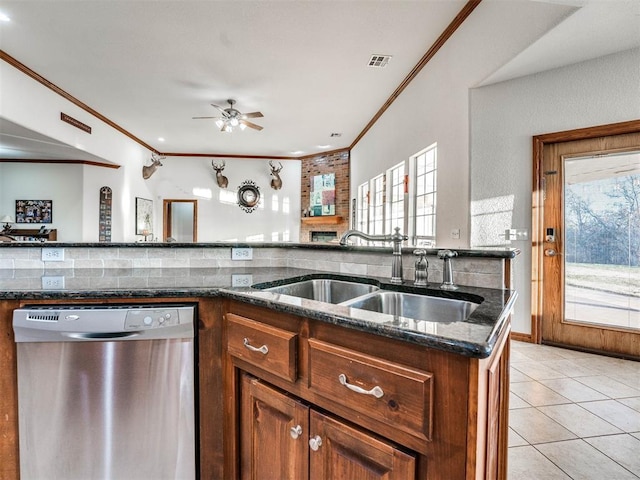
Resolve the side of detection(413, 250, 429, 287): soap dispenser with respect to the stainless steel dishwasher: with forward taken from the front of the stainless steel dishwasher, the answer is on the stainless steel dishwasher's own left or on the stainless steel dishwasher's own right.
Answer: on the stainless steel dishwasher's own left

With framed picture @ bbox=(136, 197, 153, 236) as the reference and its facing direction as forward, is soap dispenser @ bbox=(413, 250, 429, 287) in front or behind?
in front

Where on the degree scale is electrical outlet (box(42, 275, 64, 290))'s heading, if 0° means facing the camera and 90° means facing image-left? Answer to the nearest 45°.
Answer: approximately 0°

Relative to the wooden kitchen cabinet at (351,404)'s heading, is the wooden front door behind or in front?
behind

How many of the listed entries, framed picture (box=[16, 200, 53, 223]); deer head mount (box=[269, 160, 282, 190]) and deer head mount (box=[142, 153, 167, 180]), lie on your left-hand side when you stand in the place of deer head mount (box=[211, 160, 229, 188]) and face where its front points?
1

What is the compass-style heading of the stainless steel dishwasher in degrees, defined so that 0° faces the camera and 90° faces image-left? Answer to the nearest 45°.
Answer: approximately 0°

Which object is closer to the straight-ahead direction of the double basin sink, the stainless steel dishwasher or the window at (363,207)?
the stainless steel dishwasher

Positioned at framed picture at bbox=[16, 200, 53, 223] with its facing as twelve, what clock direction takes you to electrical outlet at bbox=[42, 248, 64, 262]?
The electrical outlet is roughly at 12 o'clock from the framed picture.

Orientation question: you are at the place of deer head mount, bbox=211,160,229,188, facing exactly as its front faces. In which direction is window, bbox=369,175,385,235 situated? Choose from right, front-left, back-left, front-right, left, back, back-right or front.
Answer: front-left

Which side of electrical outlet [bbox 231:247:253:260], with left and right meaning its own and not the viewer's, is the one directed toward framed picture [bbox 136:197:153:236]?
back
